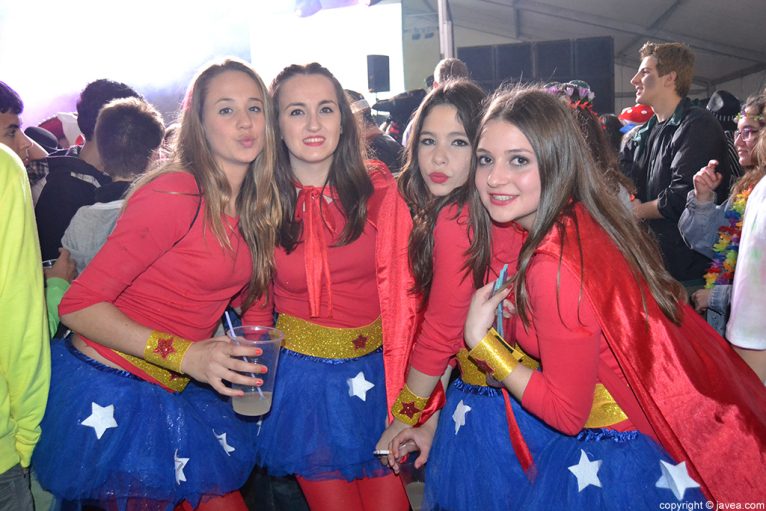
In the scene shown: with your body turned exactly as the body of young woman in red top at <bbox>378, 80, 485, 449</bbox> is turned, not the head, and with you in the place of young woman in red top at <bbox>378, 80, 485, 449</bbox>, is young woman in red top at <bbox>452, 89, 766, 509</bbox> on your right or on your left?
on your left

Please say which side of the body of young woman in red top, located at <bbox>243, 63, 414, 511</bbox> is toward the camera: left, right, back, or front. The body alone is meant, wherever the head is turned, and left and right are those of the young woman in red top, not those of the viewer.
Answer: front

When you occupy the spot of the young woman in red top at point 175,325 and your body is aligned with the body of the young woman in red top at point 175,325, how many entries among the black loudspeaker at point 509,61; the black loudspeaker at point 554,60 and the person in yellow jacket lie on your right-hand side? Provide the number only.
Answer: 1

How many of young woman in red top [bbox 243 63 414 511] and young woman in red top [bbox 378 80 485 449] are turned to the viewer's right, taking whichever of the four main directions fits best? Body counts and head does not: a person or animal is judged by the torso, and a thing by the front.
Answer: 0

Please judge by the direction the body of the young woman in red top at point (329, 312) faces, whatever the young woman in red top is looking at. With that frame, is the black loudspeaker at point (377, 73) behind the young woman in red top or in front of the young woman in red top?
behind

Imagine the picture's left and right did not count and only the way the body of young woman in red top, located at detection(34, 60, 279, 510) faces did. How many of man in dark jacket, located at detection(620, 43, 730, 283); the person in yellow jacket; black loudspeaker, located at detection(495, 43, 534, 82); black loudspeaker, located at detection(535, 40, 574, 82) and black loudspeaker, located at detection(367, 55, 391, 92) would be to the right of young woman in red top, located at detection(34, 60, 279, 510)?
1

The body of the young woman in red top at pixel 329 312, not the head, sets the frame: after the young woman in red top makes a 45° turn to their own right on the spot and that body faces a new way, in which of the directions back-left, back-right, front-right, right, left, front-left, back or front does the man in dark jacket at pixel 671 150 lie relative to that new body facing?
back

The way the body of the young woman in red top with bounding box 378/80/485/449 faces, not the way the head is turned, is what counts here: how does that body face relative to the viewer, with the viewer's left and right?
facing the viewer and to the left of the viewer

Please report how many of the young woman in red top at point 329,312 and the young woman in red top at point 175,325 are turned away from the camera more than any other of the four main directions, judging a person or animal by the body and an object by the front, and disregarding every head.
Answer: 0

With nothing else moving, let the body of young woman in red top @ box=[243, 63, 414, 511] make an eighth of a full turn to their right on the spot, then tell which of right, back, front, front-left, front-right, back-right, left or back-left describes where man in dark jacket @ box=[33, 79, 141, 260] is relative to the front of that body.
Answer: right

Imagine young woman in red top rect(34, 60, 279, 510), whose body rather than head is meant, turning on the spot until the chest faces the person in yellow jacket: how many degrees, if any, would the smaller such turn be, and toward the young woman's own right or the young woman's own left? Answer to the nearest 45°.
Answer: approximately 90° to the young woman's own right

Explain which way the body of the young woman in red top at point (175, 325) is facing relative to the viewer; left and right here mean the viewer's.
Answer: facing the viewer and to the right of the viewer
